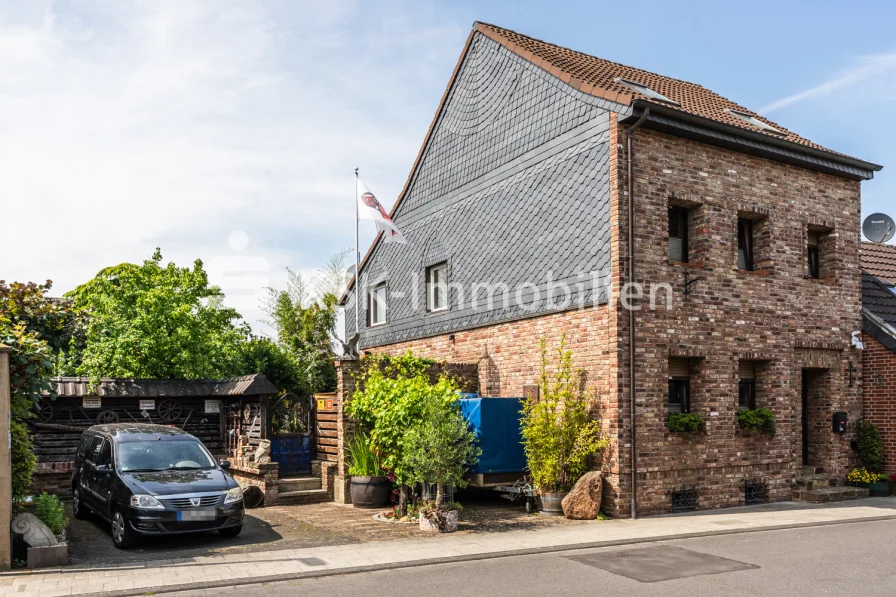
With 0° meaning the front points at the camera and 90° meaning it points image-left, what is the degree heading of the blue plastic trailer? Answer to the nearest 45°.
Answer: approximately 315°

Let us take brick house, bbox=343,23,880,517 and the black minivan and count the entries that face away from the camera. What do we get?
0

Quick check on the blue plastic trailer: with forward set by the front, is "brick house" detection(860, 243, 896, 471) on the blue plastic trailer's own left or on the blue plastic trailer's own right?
on the blue plastic trailer's own left

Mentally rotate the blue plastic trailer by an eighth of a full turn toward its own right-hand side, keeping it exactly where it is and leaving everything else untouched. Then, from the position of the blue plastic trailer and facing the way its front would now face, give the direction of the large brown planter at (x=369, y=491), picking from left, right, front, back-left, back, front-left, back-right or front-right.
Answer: right

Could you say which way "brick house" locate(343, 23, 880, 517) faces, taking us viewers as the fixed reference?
facing the viewer and to the right of the viewer

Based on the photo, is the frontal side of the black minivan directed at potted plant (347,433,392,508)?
no

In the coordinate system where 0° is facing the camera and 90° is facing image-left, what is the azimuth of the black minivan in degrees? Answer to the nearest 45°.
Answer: approximately 315°

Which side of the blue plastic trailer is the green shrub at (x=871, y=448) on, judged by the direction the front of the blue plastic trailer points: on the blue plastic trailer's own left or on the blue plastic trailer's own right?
on the blue plastic trailer's own left

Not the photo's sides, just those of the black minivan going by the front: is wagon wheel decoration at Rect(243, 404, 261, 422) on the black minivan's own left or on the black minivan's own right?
on the black minivan's own left

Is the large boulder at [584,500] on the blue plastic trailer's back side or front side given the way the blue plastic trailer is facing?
on the front side

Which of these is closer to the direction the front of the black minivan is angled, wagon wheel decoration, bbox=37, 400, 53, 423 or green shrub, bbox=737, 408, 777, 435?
the green shrub

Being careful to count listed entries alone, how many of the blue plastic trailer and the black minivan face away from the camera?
0
